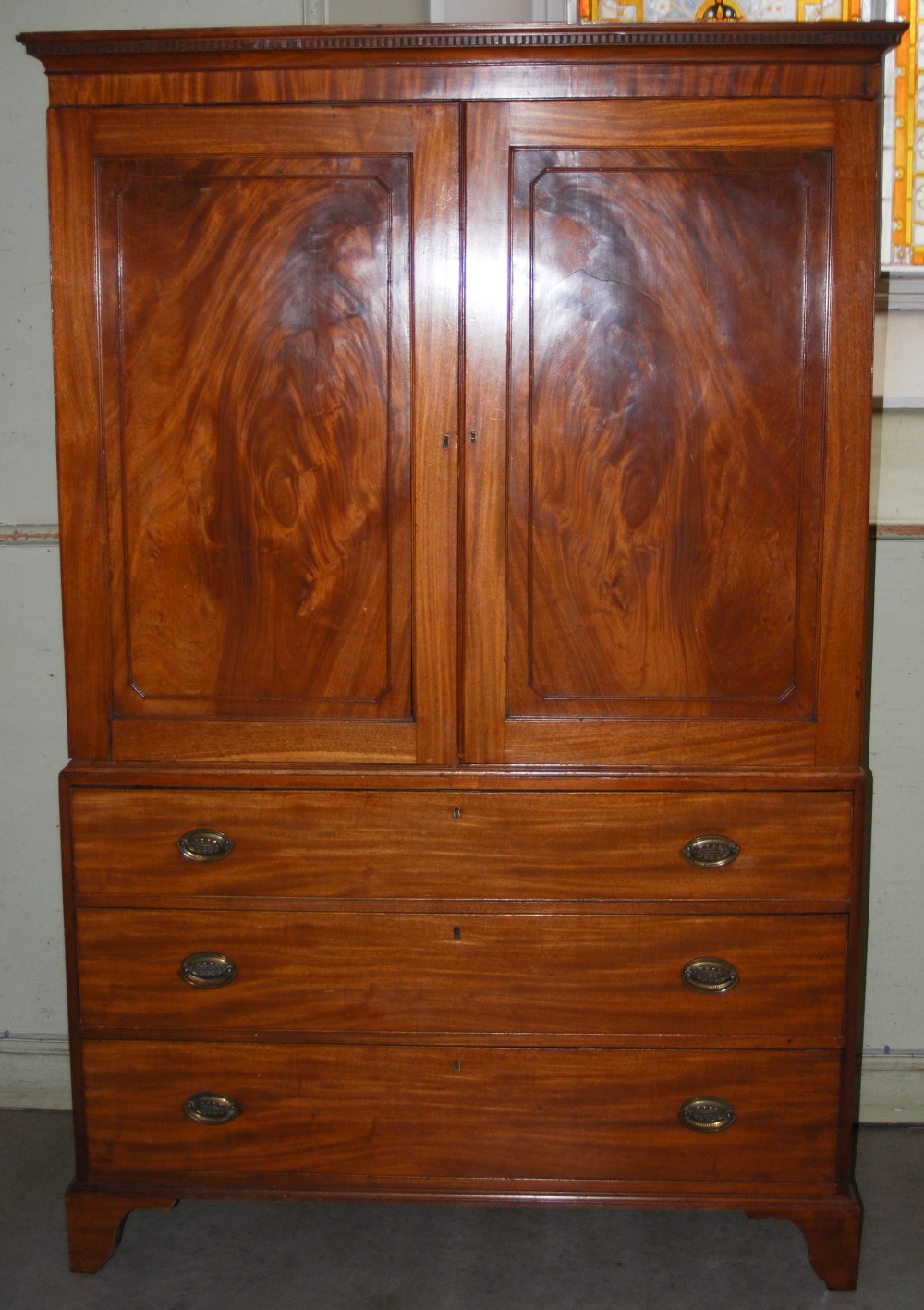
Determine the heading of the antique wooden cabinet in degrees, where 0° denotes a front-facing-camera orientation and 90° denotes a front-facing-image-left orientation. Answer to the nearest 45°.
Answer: approximately 0°

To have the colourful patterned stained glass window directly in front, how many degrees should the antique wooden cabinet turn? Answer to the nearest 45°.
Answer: approximately 135° to its left
